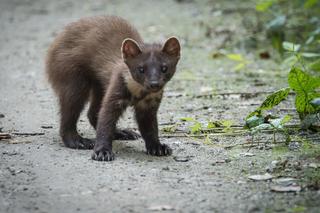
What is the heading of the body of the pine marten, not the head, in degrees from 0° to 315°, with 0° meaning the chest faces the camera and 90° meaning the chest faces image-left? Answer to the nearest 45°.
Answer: approximately 315°

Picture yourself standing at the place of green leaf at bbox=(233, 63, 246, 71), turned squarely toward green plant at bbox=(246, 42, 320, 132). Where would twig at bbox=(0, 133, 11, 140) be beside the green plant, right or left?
right

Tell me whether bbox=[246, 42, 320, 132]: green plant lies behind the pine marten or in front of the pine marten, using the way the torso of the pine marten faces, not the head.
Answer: in front

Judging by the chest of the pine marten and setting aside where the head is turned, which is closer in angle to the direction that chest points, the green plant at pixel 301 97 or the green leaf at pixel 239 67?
the green plant

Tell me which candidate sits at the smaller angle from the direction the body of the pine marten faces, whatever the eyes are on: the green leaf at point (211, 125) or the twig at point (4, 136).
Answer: the green leaf

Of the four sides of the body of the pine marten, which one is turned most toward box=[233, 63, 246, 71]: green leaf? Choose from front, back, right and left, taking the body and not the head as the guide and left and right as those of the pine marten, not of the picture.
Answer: left

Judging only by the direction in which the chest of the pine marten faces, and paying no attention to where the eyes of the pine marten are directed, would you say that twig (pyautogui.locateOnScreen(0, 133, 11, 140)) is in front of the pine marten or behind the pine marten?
behind

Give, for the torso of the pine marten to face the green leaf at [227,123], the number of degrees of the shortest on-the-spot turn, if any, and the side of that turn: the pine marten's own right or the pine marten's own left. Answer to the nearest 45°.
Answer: approximately 45° to the pine marten's own left

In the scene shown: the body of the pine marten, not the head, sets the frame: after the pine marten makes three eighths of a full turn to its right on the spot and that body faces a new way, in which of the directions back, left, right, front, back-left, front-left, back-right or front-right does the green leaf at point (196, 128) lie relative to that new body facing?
back
